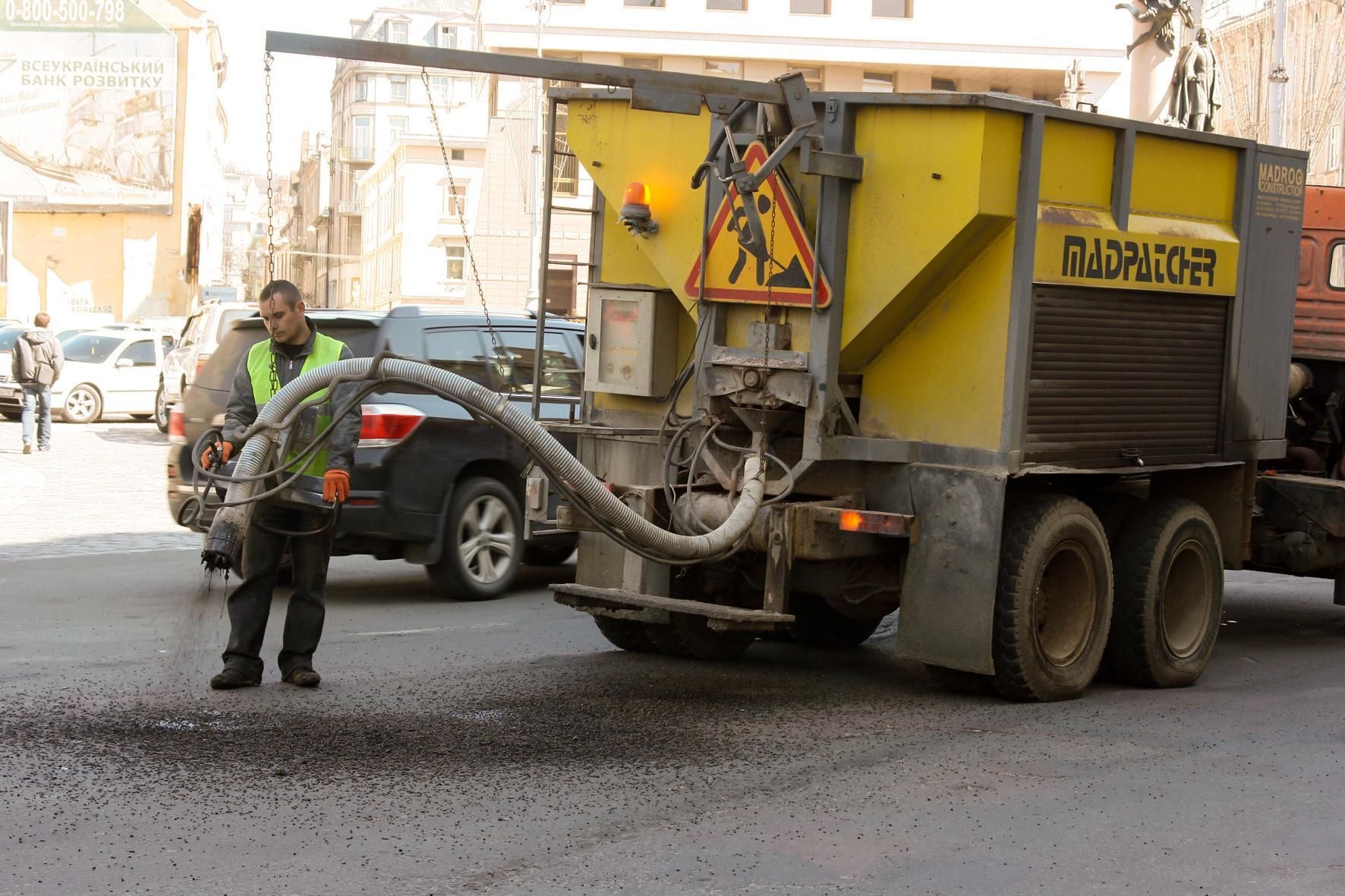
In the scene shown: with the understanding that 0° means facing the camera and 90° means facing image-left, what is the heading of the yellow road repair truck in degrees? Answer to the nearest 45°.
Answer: approximately 225°

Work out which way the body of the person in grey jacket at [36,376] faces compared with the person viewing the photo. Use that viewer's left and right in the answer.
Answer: facing away from the viewer

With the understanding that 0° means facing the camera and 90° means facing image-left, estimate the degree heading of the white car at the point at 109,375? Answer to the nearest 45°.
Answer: approximately 45°

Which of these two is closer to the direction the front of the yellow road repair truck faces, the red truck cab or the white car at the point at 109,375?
the red truck cab

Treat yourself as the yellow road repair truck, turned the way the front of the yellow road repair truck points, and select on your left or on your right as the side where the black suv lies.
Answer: on your left

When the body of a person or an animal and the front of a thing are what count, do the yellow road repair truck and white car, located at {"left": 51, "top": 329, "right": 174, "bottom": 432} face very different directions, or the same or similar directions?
very different directions

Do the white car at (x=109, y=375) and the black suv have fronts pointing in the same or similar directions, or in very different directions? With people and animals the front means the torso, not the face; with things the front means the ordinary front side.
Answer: very different directions

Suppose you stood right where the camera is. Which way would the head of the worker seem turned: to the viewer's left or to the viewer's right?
to the viewer's left
